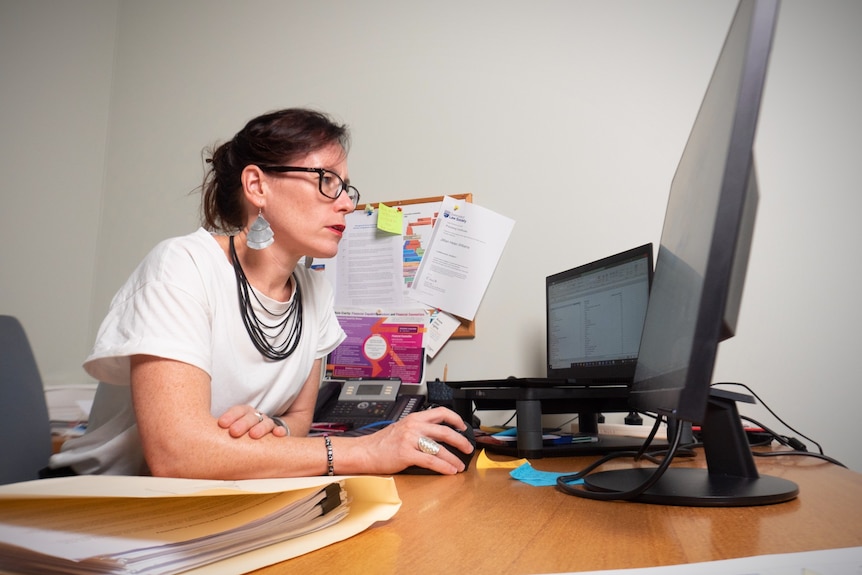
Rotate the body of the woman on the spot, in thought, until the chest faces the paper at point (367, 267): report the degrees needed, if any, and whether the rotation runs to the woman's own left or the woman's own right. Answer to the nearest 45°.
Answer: approximately 90° to the woman's own left

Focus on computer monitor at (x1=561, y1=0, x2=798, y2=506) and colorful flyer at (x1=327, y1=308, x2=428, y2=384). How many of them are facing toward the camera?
1

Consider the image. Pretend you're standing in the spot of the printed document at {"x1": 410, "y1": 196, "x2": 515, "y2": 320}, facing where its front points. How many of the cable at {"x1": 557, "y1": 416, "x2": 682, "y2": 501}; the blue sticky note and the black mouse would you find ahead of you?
3

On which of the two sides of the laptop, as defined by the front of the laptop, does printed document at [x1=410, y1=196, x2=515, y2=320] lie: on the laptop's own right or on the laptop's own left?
on the laptop's own right

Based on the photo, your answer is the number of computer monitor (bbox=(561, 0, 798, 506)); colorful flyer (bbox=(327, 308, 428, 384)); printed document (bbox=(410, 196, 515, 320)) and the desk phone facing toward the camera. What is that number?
3

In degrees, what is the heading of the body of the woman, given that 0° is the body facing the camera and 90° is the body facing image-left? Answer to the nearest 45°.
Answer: approximately 315°

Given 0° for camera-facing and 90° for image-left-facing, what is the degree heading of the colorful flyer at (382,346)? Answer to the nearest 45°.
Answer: approximately 0°

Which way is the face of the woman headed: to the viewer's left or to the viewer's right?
to the viewer's right
